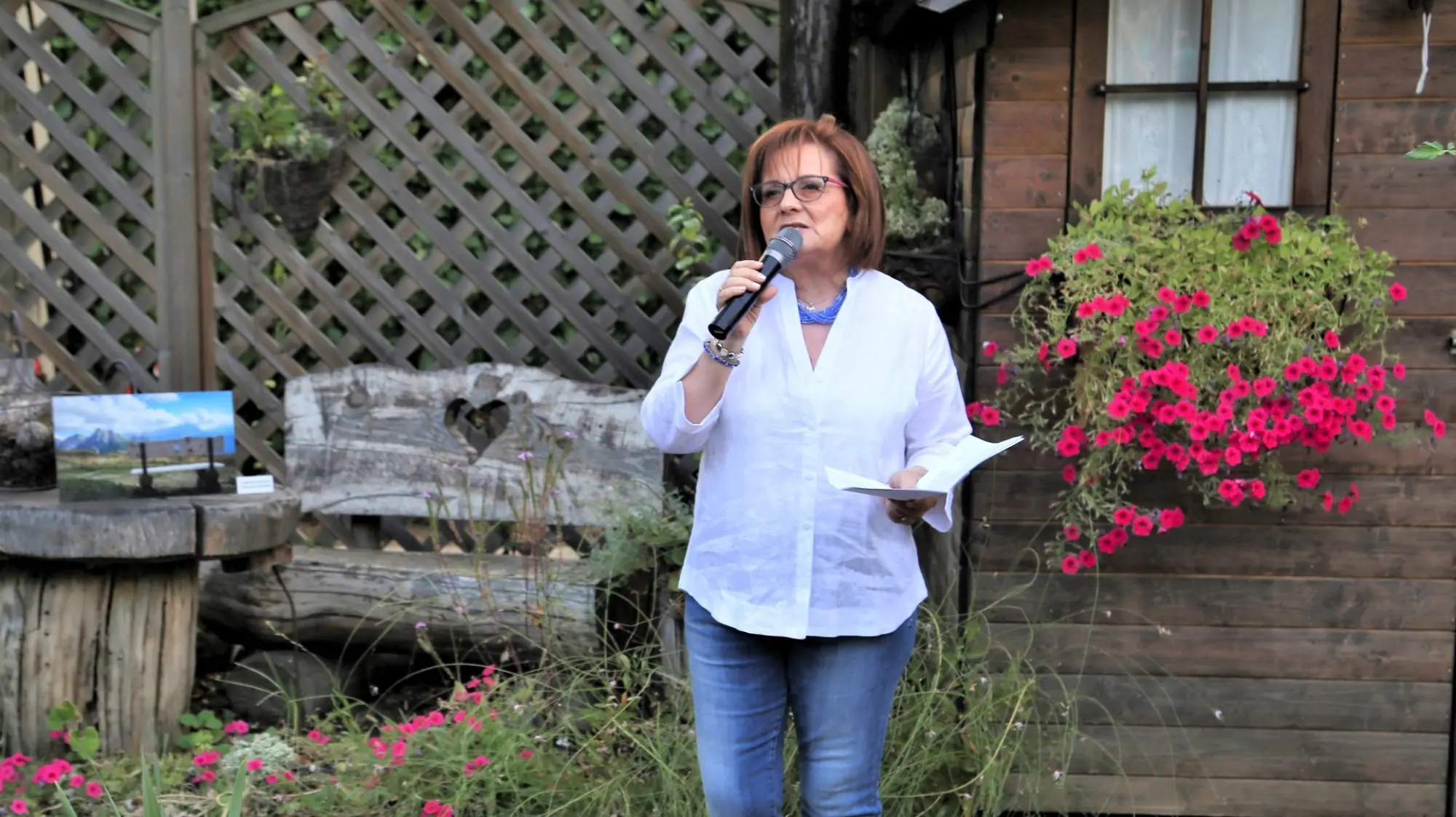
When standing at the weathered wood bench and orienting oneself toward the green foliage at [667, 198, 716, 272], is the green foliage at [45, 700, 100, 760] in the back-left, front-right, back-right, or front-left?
back-right

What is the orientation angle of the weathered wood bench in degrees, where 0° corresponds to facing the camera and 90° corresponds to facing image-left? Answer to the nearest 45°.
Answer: approximately 0°

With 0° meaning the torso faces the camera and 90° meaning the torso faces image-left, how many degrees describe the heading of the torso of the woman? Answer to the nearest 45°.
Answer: approximately 0°

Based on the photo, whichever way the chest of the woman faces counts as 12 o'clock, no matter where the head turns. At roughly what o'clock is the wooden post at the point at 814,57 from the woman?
The wooden post is roughly at 6 o'clock from the woman.

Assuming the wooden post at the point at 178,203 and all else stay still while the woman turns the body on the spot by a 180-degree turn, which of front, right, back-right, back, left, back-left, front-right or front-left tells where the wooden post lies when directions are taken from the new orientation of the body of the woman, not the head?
front-left

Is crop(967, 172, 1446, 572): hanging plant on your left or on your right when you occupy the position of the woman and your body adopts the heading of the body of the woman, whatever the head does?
on your left

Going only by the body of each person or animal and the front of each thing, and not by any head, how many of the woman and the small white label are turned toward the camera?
2

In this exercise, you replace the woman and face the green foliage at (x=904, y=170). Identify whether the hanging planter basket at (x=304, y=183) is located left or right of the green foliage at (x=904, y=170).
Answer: left
